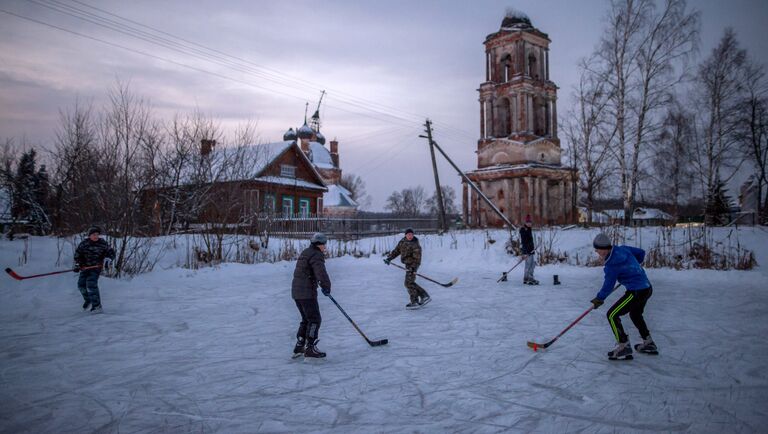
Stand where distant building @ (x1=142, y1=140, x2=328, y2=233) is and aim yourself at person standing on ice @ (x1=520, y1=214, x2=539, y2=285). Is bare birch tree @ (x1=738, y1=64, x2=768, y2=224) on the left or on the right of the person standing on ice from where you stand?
left

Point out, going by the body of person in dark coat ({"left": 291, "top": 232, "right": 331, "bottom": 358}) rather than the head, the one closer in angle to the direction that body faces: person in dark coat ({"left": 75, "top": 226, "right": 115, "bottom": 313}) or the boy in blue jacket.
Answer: the boy in blue jacket

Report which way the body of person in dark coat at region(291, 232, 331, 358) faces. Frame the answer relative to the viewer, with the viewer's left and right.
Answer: facing to the right of the viewer

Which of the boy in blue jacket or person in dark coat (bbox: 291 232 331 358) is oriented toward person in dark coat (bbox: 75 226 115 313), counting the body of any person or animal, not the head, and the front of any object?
the boy in blue jacket

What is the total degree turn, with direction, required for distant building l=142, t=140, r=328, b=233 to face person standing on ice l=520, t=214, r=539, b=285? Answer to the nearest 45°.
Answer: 0° — it already faces them

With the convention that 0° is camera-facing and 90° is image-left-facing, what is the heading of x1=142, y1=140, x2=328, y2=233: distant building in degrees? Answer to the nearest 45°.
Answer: approximately 315°

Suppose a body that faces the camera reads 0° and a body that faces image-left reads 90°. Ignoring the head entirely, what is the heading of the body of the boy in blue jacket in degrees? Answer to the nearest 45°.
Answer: approximately 90°

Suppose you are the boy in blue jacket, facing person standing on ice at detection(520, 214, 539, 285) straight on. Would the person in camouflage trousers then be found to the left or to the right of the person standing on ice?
left

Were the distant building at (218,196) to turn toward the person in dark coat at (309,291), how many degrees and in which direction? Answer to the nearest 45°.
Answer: approximately 45° to its right

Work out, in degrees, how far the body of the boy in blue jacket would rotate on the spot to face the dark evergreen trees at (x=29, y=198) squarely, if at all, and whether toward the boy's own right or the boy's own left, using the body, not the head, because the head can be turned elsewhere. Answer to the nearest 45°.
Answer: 0° — they already face it
